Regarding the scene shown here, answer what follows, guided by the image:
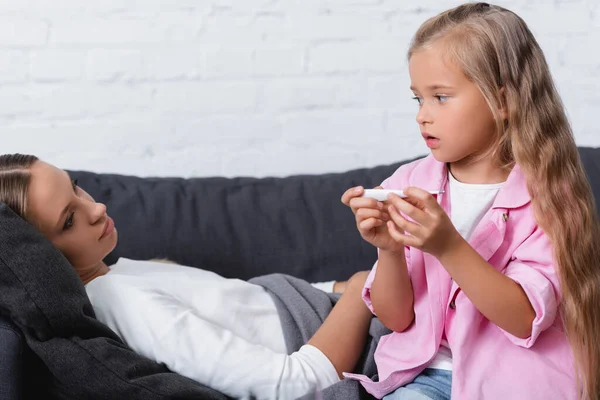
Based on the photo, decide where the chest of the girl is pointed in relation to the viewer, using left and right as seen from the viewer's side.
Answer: facing the viewer and to the left of the viewer

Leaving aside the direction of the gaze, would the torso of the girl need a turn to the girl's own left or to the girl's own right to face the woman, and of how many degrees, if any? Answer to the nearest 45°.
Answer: approximately 45° to the girl's own right
